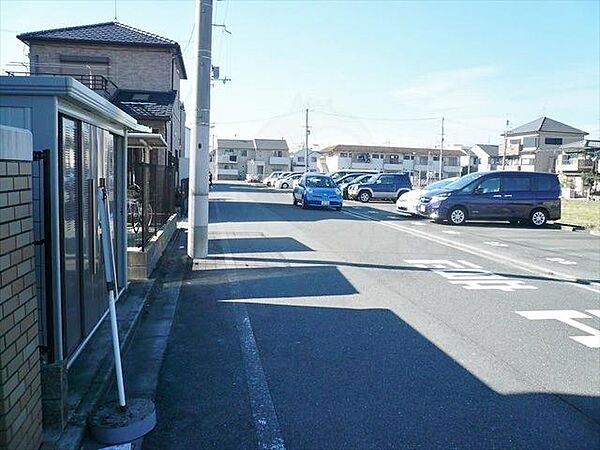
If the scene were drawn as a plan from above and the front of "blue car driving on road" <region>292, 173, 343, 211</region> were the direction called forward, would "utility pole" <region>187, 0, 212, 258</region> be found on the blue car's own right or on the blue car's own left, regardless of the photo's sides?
on the blue car's own right

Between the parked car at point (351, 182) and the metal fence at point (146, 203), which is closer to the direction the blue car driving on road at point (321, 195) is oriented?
the metal fence

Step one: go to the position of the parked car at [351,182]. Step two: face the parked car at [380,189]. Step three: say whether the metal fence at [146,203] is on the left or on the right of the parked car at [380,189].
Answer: right

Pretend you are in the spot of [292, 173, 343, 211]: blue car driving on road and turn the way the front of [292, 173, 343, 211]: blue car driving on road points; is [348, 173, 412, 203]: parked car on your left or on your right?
on your left

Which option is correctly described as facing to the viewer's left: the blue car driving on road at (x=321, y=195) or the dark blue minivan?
the dark blue minivan

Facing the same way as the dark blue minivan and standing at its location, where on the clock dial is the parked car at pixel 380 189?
The parked car is roughly at 2 o'clock from the dark blue minivan.

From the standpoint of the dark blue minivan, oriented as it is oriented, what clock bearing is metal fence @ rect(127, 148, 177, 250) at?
The metal fence is roughly at 10 o'clock from the dark blue minivan.

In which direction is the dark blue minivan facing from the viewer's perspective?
to the viewer's left

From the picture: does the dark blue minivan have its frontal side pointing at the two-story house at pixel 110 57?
yes

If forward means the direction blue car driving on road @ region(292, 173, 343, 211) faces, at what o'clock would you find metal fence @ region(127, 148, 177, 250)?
The metal fence is roughly at 2 o'clock from the blue car driving on road.

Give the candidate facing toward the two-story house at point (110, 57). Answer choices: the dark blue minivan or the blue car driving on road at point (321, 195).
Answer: the dark blue minivan

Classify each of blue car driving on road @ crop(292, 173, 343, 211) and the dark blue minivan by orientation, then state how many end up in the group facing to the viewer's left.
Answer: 1
